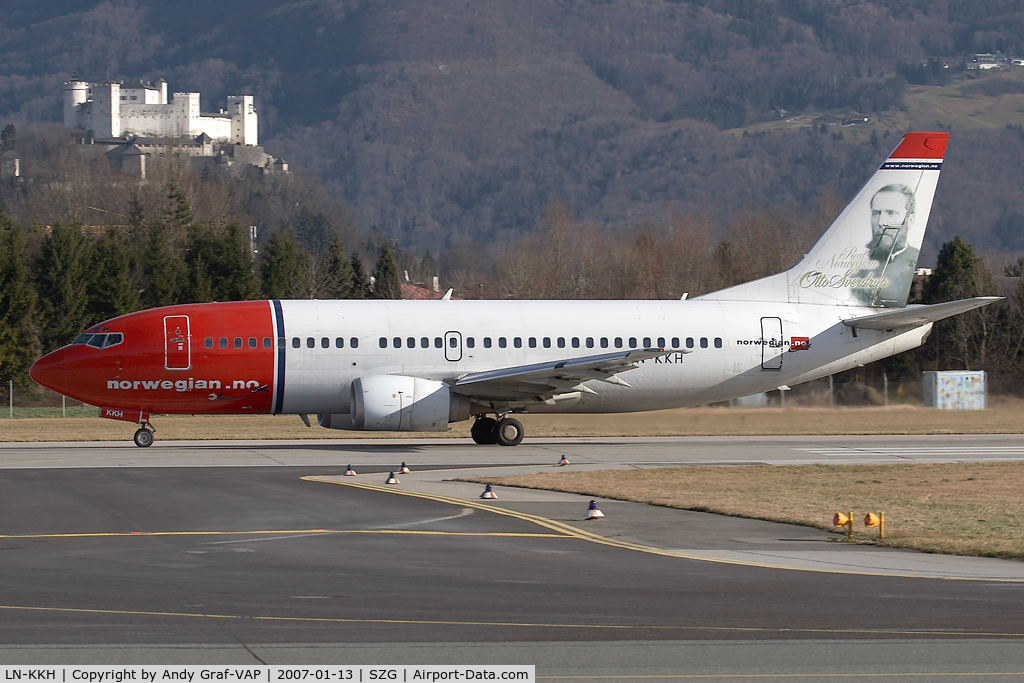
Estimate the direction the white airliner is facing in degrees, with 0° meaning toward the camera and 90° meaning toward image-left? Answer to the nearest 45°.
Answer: approximately 90°
